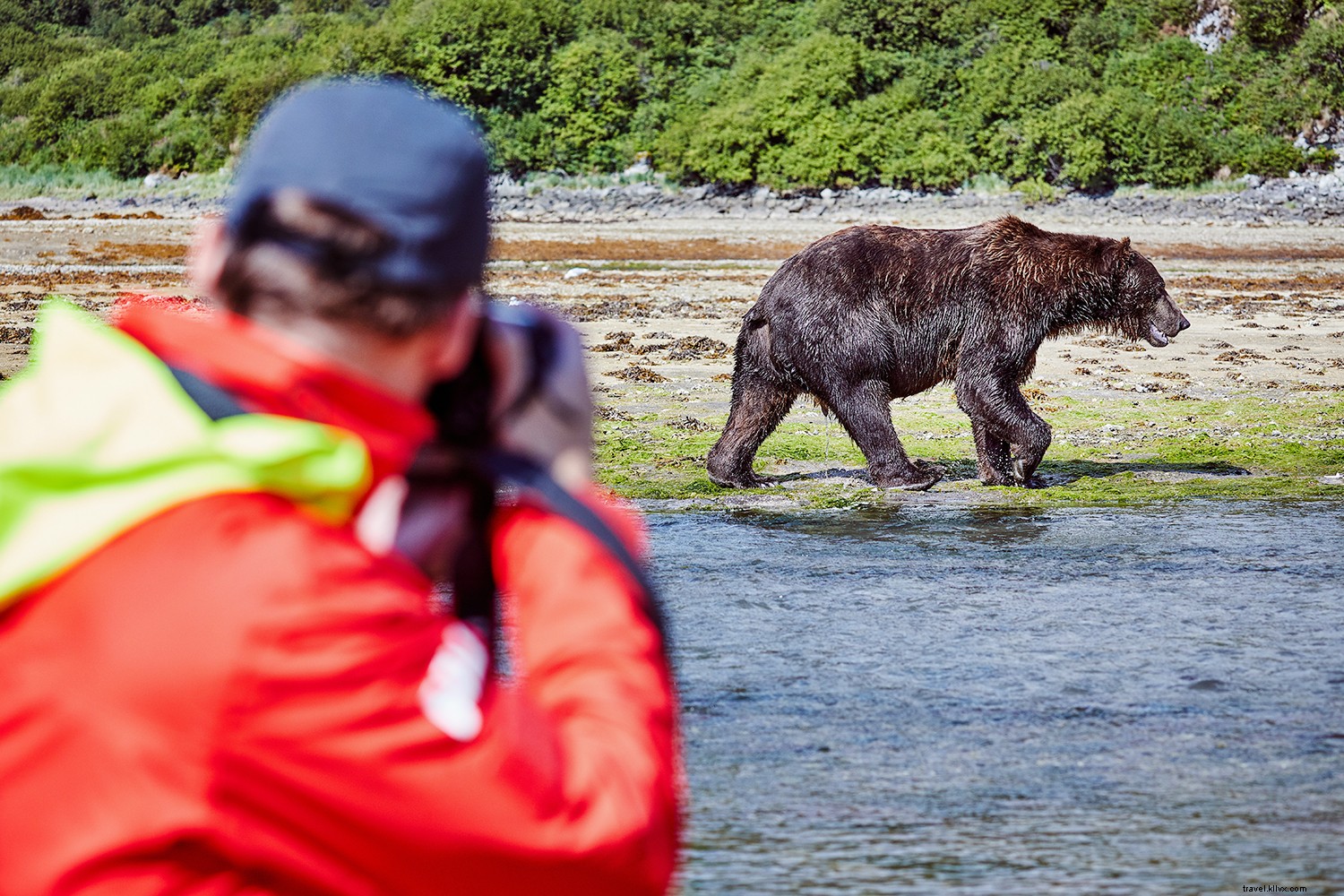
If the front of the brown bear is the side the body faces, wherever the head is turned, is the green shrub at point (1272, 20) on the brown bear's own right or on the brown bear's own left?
on the brown bear's own left

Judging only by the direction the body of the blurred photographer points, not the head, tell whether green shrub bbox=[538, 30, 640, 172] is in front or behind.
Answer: in front

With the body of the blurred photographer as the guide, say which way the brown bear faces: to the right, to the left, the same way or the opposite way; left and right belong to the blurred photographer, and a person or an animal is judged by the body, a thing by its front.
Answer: to the right

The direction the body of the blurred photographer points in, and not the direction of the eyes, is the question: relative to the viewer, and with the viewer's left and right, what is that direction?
facing away from the viewer and to the right of the viewer

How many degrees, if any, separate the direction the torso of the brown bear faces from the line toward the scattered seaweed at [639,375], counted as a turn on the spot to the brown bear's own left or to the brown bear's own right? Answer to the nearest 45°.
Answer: approximately 135° to the brown bear's own left

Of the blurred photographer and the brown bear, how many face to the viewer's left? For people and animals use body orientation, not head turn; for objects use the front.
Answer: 0

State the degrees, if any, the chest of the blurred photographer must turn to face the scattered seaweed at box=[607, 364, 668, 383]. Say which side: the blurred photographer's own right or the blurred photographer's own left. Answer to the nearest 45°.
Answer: approximately 45° to the blurred photographer's own left

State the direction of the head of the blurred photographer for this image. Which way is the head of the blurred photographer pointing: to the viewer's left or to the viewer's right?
to the viewer's right

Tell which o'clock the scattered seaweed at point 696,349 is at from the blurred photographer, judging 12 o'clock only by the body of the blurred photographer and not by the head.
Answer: The scattered seaweed is roughly at 11 o'clock from the blurred photographer.

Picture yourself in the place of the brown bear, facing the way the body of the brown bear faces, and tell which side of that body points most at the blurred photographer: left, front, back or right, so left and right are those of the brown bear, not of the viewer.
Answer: right

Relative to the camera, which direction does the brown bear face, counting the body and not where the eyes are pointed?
to the viewer's right
